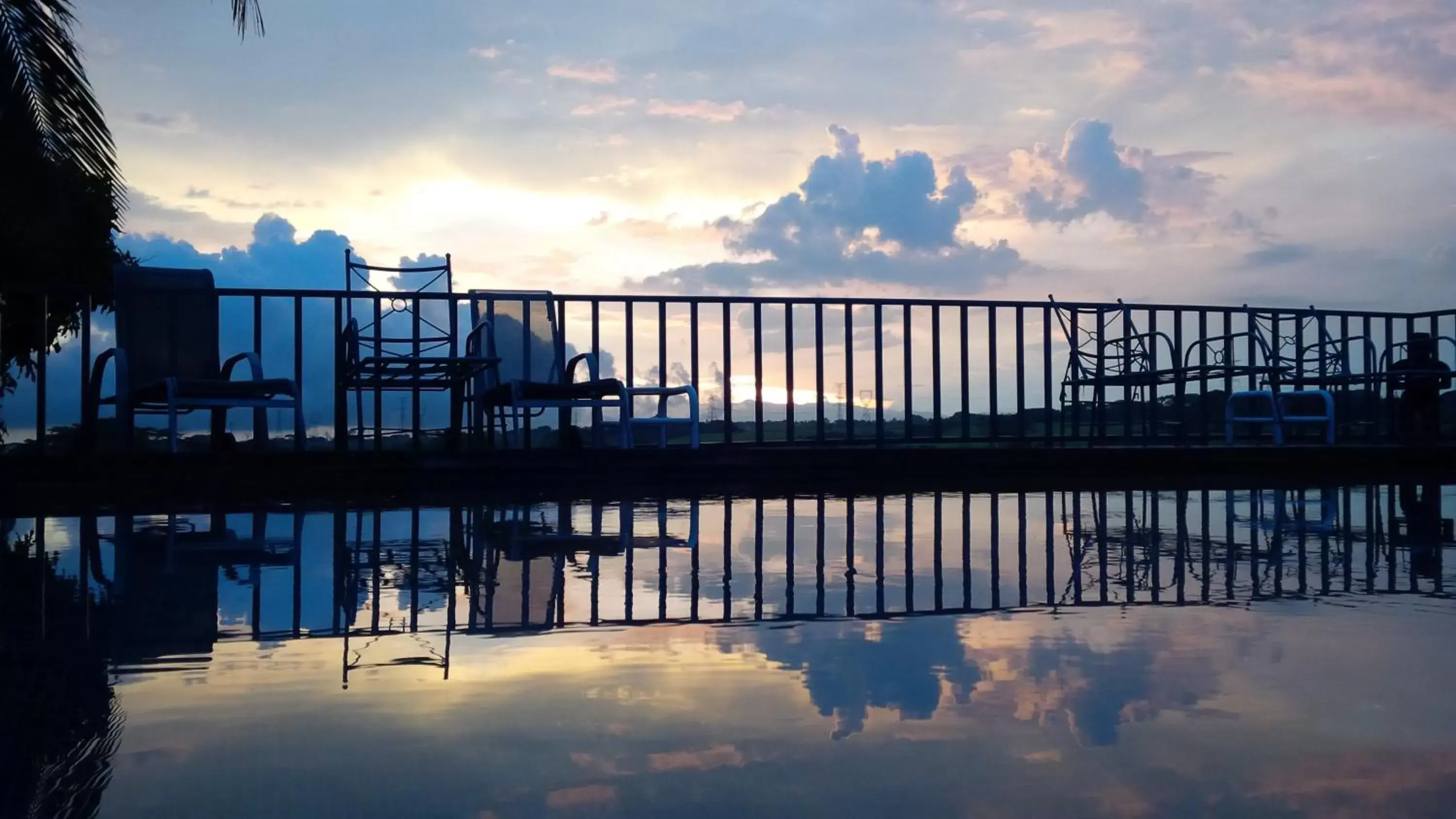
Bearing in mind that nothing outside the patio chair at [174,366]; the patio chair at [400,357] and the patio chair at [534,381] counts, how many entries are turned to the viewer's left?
0

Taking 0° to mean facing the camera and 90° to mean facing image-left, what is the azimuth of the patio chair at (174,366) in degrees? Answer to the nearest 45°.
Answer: approximately 315°

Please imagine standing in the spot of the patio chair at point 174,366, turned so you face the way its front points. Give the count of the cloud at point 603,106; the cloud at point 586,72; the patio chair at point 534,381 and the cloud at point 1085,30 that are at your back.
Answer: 0

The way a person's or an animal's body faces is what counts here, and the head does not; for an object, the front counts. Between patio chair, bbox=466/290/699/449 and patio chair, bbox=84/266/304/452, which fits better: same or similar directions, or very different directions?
same or similar directions

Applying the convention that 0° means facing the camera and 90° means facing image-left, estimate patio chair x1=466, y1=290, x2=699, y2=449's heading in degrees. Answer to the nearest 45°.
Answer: approximately 315°

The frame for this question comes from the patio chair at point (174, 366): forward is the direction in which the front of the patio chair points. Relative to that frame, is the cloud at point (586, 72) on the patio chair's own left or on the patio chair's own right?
on the patio chair's own left

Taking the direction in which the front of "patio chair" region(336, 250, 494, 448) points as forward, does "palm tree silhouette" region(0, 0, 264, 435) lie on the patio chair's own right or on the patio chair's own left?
on the patio chair's own right
